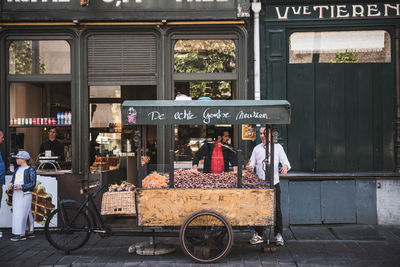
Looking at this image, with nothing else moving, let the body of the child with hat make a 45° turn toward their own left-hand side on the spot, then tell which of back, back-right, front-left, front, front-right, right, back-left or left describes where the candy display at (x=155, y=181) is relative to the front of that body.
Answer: front-left

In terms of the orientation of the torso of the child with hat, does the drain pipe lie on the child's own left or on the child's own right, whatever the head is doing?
on the child's own left

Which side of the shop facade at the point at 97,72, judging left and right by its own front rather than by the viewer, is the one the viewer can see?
front

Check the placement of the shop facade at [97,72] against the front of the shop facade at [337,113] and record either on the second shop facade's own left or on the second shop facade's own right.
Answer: on the second shop facade's own right

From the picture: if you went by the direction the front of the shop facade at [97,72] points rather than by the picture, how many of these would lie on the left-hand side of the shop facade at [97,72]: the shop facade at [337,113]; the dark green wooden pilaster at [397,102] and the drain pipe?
3

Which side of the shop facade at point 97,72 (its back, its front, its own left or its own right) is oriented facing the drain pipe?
left

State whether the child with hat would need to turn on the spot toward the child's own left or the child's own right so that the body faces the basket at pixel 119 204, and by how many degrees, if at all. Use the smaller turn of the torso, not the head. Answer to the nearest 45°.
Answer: approximately 90° to the child's own left
